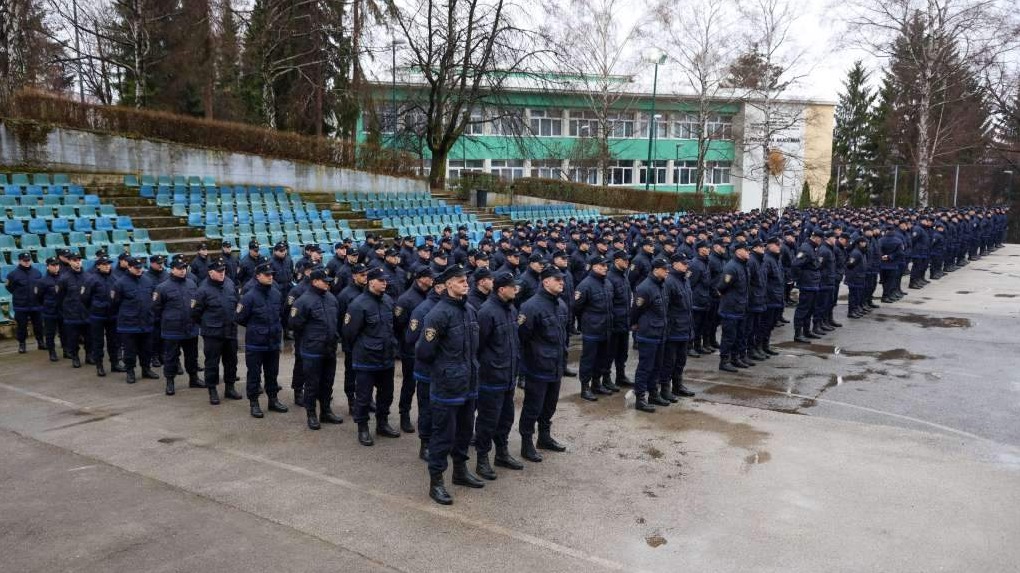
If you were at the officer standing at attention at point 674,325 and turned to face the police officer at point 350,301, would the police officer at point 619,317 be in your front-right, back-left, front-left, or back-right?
front-right

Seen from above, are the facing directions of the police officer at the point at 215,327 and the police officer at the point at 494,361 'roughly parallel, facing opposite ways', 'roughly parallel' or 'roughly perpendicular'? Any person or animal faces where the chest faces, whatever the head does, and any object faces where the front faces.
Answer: roughly parallel

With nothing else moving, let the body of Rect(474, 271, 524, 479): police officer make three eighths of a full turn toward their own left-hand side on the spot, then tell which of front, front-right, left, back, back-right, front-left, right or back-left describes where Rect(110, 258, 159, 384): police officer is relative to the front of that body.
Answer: front-left

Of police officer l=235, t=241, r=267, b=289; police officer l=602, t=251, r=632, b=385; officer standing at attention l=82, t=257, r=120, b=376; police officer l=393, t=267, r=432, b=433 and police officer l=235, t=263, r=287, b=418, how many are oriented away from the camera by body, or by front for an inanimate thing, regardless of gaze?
0

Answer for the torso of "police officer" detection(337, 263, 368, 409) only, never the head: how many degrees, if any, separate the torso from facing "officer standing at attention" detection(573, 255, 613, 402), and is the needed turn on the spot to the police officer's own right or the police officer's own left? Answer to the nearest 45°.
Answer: approximately 45° to the police officer's own left

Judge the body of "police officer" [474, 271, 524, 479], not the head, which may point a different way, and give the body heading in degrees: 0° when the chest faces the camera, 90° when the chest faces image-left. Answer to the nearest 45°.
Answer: approximately 315°

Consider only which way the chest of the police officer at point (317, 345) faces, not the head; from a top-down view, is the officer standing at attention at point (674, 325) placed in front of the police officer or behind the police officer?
in front

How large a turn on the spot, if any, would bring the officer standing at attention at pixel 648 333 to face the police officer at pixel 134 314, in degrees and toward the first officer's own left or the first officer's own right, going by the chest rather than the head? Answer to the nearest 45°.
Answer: approximately 135° to the first officer's own right

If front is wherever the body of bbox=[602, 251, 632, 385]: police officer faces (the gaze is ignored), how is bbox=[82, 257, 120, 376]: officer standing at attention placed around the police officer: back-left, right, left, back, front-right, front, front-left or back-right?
back-right

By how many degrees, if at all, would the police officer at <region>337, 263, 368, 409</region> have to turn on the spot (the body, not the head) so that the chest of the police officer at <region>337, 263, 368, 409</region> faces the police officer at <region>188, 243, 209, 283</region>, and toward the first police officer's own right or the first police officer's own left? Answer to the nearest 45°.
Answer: approximately 180°

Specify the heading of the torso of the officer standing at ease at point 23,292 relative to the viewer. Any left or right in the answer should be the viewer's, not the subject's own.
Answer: facing the viewer and to the right of the viewer

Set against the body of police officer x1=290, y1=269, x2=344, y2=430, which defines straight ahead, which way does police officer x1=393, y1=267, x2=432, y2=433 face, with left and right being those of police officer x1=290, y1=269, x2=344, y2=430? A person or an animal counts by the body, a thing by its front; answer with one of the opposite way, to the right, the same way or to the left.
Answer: the same way

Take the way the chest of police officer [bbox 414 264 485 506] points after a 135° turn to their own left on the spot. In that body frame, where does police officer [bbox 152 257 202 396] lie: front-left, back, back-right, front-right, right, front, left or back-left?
front-left

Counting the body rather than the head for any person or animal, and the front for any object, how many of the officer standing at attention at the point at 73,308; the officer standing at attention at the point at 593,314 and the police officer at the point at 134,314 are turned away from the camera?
0

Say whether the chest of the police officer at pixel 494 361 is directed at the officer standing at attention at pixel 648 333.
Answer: no
